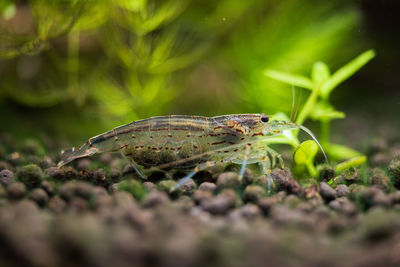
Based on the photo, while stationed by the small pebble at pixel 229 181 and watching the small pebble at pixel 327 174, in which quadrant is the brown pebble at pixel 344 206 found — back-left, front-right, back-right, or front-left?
front-right

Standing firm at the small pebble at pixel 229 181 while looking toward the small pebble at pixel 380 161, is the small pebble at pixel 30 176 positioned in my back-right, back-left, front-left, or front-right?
back-left

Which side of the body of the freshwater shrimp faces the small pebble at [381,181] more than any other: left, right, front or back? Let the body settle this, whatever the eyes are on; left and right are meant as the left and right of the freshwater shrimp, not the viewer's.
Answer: front

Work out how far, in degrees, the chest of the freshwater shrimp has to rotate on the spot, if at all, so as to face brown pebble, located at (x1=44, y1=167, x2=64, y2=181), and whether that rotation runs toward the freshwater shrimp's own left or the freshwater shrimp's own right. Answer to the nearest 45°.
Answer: approximately 180°

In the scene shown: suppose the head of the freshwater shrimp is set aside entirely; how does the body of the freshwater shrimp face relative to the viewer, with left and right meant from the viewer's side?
facing to the right of the viewer

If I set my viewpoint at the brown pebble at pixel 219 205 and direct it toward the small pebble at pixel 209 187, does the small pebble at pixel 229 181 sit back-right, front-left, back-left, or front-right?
front-right

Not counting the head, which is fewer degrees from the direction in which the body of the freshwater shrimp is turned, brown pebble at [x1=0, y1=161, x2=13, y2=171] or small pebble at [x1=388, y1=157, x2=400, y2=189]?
the small pebble

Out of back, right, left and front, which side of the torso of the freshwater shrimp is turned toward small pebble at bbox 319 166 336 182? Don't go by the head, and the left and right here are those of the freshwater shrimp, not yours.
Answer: front

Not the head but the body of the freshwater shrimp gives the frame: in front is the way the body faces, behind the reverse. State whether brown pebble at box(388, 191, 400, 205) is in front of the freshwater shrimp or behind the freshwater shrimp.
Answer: in front

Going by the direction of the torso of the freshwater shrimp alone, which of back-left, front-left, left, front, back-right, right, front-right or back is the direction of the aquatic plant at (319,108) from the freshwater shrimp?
front

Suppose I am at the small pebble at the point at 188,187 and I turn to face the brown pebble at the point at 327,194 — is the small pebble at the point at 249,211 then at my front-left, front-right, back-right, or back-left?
front-right
